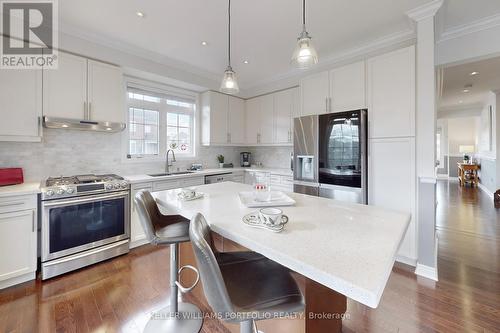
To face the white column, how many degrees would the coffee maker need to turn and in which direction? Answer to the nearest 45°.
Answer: approximately 45° to its left

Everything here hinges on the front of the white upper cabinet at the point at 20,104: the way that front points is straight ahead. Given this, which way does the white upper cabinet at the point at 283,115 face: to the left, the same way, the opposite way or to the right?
to the right

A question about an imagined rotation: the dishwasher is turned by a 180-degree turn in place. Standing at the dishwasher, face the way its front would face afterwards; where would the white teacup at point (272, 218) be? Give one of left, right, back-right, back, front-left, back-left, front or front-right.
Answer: back-left

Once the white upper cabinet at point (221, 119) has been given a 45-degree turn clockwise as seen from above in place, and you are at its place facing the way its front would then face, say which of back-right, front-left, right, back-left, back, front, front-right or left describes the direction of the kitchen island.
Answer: front

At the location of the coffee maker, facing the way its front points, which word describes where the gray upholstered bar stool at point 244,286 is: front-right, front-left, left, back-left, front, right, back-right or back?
front

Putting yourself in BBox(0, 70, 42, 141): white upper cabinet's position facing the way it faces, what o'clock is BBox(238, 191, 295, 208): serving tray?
The serving tray is roughly at 11 o'clock from the white upper cabinet.

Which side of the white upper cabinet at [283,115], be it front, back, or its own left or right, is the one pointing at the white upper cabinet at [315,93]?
left

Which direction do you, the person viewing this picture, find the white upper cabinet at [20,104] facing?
facing the viewer

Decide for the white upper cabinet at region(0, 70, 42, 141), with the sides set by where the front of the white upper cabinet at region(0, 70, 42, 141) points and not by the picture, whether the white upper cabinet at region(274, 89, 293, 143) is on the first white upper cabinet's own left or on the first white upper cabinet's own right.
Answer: on the first white upper cabinet's own left

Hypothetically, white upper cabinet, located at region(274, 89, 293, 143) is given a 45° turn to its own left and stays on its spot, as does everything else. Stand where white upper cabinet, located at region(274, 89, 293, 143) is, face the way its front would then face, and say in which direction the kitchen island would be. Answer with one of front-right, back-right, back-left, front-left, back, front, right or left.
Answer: front

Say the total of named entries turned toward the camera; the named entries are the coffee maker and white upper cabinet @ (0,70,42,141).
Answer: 2

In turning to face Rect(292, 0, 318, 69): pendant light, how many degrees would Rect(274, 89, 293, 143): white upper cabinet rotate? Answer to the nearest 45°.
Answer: approximately 45° to its left

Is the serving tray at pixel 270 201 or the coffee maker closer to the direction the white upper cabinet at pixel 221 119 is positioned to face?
the serving tray
